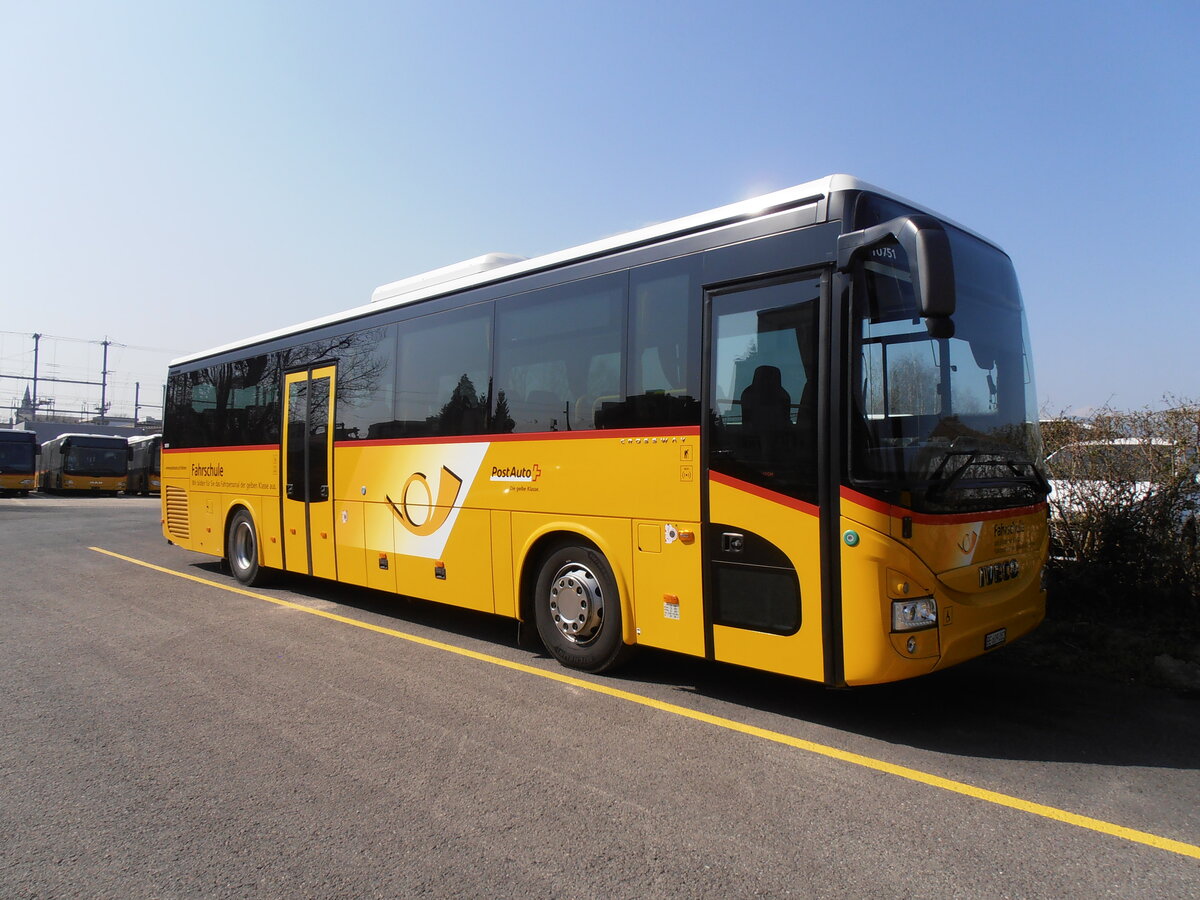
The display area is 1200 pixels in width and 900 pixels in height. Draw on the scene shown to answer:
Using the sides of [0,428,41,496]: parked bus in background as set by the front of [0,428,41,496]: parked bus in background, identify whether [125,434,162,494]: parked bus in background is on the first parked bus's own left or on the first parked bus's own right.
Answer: on the first parked bus's own left

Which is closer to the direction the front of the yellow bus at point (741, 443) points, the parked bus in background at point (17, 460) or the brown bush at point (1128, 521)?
the brown bush

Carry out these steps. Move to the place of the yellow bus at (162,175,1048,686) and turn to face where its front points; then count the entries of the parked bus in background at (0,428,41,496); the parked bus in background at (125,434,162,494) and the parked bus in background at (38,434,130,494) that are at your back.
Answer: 3

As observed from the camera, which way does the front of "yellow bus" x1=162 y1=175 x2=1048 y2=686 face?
facing the viewer and to the right of the viewer

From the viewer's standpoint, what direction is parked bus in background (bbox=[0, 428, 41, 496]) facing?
toward the camera

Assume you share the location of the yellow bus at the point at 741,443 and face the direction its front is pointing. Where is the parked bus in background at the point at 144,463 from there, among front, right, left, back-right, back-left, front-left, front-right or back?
back

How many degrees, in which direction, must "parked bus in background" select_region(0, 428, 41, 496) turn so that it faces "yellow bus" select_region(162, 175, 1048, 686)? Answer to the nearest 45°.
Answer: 0° — it already faces it

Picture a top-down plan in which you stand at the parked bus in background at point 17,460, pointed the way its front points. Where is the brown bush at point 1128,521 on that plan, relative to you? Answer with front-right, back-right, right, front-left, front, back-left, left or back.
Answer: front

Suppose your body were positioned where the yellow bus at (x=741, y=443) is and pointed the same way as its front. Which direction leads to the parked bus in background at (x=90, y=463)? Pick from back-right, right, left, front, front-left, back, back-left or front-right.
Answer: back

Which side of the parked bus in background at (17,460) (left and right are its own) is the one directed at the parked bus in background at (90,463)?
left

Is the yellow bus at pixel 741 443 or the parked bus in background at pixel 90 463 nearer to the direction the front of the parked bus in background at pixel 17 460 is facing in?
the yellow bus

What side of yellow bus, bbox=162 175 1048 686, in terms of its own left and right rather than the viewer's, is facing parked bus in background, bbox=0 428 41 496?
back
